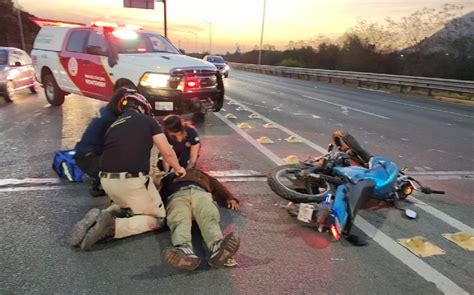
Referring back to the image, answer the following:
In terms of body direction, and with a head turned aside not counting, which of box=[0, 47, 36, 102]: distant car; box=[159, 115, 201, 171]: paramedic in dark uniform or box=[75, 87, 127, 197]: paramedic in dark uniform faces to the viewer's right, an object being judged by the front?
box=[75, 87, 127, 197]: paramedic in dark uniform

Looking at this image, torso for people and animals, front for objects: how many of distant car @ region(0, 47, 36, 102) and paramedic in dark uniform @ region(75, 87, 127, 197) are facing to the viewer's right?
1

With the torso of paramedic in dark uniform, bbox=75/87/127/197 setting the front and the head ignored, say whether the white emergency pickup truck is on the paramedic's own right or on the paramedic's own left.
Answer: on the paramedic's own left

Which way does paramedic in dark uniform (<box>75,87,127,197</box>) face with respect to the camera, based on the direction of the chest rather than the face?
to the viewer's right

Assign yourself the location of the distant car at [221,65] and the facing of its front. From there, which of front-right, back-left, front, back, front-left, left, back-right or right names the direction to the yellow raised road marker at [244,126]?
front-right

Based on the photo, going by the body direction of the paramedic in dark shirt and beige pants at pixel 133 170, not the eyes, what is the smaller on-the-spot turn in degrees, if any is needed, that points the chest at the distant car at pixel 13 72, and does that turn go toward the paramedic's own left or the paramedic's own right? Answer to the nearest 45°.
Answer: approximately 45° to the paramedic's own left

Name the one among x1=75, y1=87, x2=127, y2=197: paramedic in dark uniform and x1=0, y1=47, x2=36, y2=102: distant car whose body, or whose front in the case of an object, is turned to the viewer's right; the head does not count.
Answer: the paramedic in dark uniform

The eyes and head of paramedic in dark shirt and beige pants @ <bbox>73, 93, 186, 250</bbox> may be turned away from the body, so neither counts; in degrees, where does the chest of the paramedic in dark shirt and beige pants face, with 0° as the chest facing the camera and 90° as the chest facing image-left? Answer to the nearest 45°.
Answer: approximately 225°

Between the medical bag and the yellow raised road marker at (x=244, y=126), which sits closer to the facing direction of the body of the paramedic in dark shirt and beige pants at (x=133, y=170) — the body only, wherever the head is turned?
the yellow raised road marker

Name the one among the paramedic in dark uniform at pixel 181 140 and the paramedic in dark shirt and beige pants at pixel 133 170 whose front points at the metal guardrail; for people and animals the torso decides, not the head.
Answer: the paramedic in dark shirt and beige pants at pixel 133 170

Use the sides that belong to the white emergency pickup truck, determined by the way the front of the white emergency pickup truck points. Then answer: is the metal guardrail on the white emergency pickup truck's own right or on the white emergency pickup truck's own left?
on the white emergency pickup truck's own left

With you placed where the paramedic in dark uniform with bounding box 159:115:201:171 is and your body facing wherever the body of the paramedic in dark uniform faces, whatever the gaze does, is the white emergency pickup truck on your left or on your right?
on your right

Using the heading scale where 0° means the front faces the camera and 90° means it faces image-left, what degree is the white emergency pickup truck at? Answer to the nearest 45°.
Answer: approximately 315°
